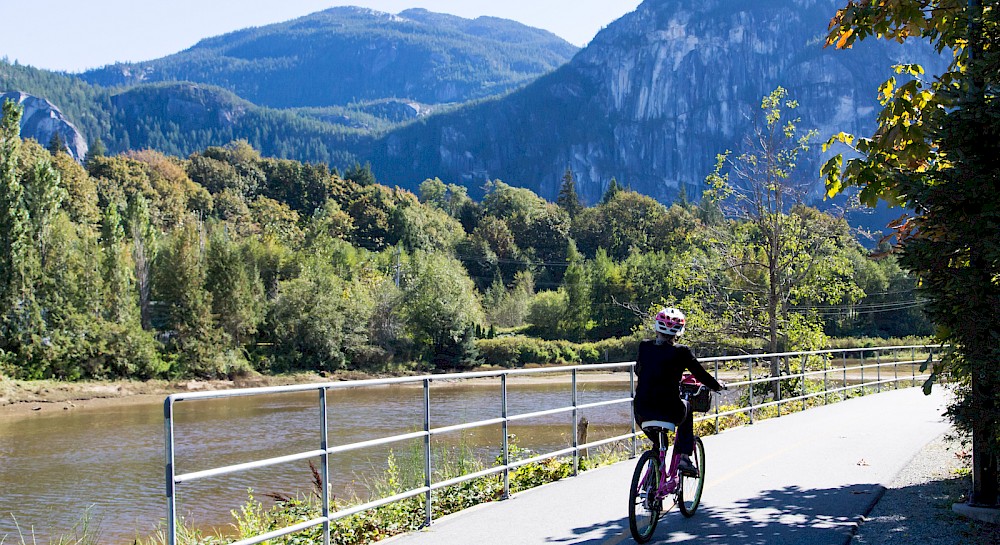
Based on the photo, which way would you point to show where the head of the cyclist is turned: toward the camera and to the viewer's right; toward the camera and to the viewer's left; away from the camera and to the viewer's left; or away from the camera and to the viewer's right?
away from the camera and to the viewer's right

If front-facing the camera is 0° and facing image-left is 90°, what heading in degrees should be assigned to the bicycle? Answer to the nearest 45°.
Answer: approximately 225°

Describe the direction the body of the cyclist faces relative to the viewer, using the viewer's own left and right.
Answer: facing away from the viewer and to the right of the viewer

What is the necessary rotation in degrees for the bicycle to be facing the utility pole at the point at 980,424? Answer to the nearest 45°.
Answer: approximately 45° to its right
